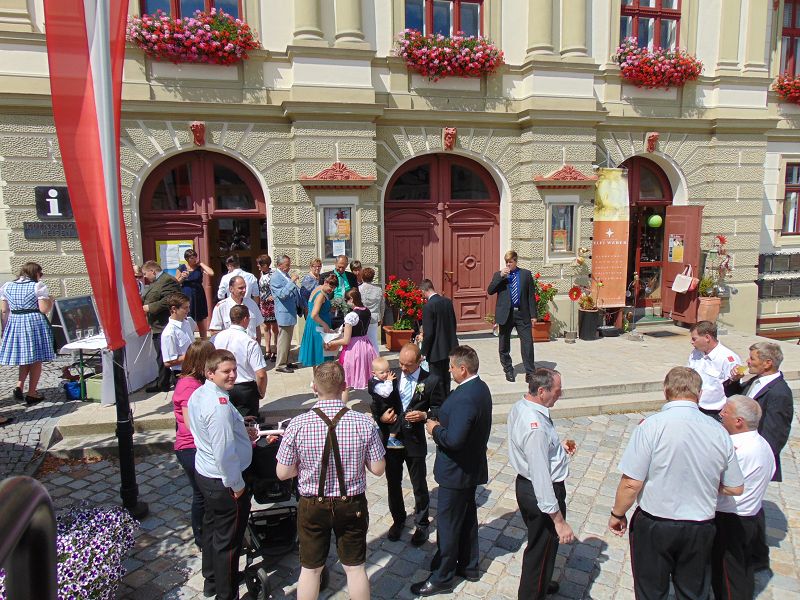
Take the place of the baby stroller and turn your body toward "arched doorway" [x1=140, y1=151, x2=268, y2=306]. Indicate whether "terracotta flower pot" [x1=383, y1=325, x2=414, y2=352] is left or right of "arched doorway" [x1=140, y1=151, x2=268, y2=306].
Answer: right

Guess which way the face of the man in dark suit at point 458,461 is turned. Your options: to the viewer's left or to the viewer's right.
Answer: to the viewer's left

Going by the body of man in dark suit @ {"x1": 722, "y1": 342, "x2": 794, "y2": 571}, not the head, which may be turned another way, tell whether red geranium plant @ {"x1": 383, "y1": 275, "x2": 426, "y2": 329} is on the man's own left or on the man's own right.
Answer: on the man's own right

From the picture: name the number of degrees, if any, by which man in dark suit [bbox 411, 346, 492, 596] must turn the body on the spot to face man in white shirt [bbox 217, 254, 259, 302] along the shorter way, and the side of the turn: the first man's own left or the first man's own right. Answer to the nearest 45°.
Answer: approximately 45° to the first man's own right

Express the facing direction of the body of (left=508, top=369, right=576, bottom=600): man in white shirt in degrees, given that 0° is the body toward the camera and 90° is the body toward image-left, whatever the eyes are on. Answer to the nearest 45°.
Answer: approximately 270°

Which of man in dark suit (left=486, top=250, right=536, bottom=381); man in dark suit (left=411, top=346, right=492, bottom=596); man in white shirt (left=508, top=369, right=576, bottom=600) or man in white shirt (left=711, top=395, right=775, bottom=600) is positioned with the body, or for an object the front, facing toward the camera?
man in dark suit (left=486, top=250, right=536, bottom=381)

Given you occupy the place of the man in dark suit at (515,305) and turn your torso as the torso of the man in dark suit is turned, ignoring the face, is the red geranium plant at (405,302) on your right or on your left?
on your right

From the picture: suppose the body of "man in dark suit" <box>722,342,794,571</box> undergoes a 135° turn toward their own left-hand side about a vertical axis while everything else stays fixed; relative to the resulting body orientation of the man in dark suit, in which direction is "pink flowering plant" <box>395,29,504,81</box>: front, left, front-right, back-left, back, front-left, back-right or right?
back-left

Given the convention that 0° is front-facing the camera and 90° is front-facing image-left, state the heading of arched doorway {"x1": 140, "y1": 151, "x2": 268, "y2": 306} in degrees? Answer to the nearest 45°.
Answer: approximately 0°

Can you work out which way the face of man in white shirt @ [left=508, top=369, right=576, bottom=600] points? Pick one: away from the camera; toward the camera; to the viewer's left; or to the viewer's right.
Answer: to the viewer's right
